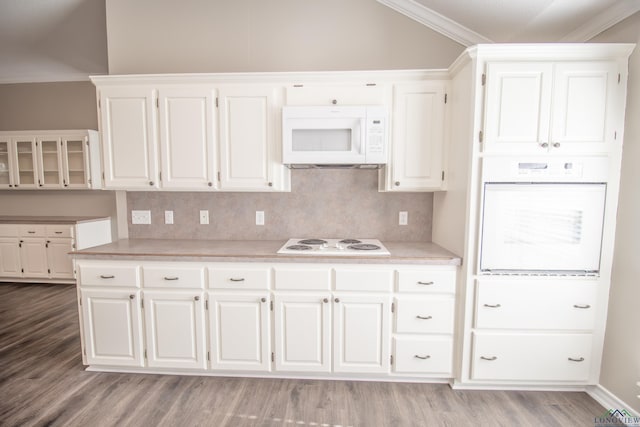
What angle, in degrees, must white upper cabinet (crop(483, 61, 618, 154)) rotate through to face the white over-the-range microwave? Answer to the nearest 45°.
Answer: approximately 45° to its right

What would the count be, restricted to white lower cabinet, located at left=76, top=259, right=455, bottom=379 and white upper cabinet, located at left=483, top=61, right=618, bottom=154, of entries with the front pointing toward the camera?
2

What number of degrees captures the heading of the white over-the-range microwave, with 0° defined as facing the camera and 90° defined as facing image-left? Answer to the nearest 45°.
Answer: approximately 0°

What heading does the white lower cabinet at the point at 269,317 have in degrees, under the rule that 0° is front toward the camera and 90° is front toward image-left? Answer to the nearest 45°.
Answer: approximately 0°

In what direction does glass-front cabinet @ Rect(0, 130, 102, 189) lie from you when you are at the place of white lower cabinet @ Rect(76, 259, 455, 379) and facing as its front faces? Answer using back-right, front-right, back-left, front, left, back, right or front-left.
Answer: back-right

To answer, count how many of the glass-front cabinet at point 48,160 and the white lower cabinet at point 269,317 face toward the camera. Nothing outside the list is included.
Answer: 2

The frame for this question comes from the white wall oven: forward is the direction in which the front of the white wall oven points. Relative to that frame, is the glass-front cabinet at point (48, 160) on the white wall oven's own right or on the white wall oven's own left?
on the white wall oven's own right

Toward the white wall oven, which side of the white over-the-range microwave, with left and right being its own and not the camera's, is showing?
left
